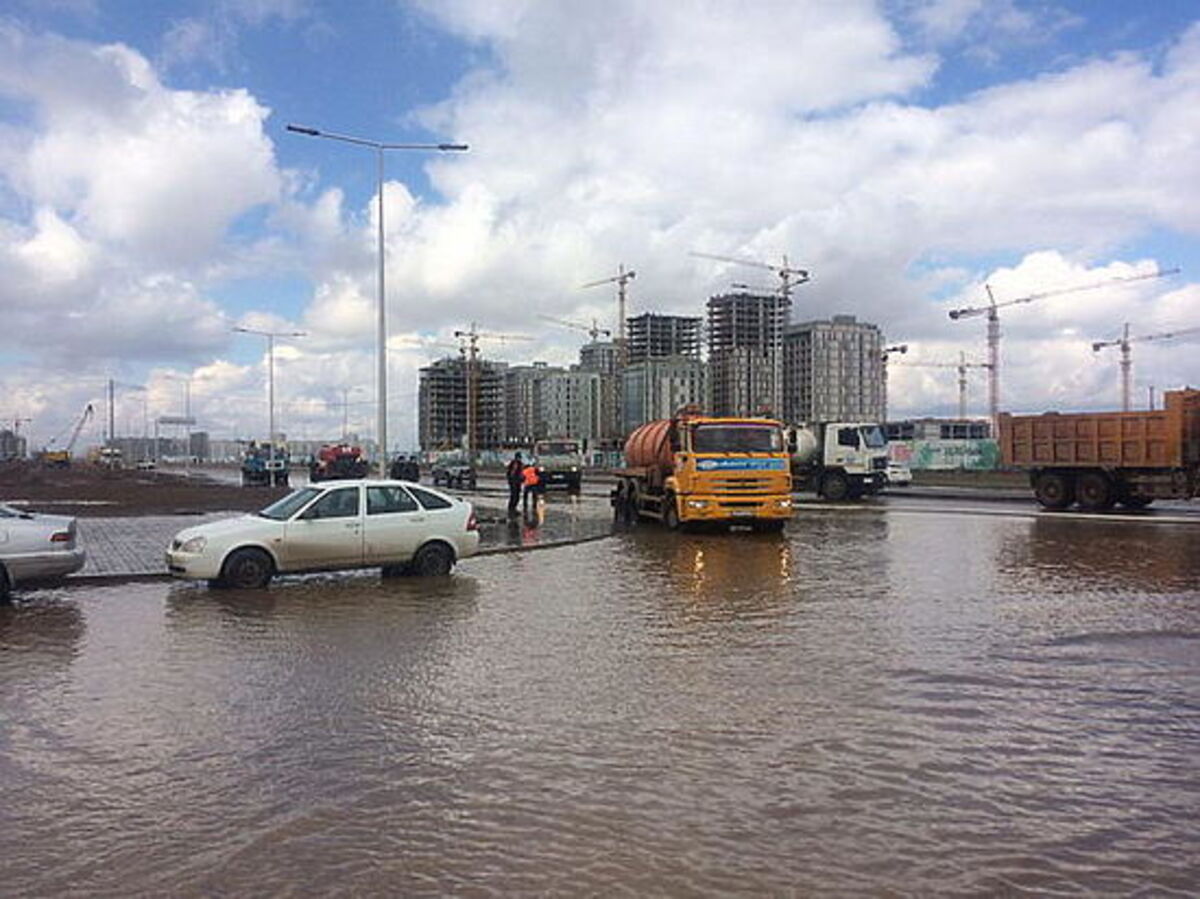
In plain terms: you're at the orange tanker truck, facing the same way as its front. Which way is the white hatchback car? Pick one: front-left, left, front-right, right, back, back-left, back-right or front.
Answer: right

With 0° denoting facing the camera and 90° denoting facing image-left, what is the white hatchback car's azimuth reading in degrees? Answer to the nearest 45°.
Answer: approximately 90°

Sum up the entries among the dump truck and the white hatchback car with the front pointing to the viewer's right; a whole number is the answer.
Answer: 1

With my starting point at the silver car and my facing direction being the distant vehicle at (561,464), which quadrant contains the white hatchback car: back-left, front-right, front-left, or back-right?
front-right

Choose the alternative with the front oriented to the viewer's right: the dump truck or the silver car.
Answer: the dump truck

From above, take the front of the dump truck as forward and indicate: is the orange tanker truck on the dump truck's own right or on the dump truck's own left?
on the dump truck's own right

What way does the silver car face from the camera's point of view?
to the viewer's left

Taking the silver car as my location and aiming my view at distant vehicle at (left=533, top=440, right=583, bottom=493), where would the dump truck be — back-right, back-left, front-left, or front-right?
front-right

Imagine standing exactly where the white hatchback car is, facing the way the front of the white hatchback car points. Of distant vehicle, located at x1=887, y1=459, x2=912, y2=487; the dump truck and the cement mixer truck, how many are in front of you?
0

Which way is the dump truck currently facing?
to the viewer's right

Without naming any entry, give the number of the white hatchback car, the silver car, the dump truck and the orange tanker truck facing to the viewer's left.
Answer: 2

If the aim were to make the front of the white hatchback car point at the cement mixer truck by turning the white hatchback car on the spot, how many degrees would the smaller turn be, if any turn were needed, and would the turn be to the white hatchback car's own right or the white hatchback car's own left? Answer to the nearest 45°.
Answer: approximately 135° to the white hatchback car's own right

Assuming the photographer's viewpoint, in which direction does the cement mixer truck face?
facing the viewer and to the right of the viewer

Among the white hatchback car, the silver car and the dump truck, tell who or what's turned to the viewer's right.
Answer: the dump truck

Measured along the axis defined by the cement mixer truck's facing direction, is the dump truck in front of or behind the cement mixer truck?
in front

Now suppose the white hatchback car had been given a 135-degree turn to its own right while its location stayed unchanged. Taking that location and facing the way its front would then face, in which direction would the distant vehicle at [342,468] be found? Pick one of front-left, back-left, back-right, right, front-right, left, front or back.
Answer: front-left
